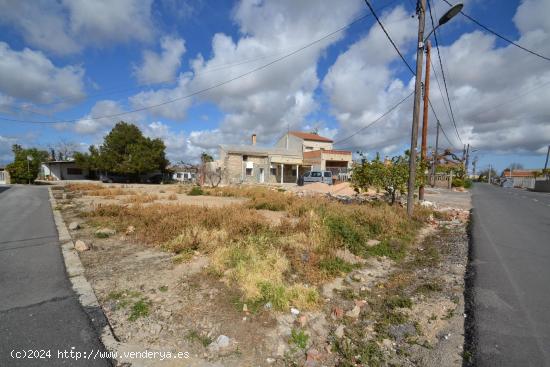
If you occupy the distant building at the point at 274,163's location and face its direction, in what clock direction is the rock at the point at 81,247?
The rock is roughly at 12 o'clock from the distant building.

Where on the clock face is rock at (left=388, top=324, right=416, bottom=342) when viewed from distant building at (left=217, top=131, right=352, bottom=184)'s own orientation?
The rock is roughly at 12 o'clock from the distant building.

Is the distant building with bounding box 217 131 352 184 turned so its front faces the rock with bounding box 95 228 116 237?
yes

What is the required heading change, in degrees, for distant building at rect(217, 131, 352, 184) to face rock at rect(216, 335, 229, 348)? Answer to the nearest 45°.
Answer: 0° — it already faces it

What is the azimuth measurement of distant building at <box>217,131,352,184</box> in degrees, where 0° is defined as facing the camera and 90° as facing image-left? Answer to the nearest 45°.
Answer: approximately 0°

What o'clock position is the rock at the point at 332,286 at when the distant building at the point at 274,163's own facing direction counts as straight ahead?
The rock is roughly at 12 o'clock from the distant building.

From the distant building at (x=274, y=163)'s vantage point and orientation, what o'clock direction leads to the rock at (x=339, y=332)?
The rock is roughly at 12 o'clock from the distant building.
